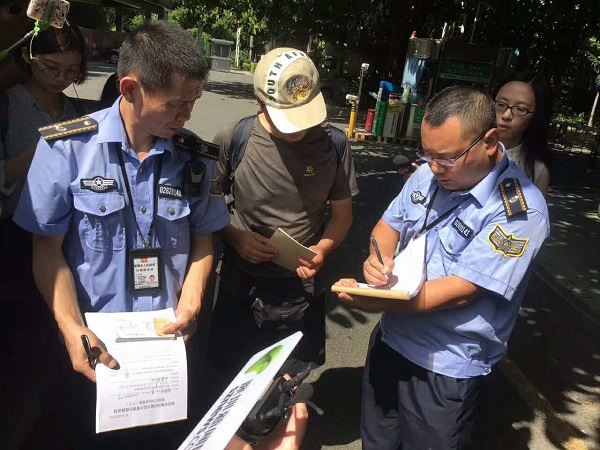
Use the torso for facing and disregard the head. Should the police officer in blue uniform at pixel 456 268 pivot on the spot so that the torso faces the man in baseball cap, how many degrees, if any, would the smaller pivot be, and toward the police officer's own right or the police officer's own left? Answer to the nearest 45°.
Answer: approximately 45° to the police officer's own right

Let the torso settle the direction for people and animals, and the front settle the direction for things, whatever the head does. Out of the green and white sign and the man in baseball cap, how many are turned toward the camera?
2

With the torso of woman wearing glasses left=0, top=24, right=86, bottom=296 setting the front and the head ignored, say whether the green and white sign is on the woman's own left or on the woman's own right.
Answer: on the woman's own left

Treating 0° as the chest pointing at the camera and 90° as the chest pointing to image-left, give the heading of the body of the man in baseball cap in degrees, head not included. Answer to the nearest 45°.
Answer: approximately 0°

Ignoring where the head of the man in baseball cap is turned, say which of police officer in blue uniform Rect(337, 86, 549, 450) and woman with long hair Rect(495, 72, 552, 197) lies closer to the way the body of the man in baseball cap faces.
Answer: the police officer in blue uniform

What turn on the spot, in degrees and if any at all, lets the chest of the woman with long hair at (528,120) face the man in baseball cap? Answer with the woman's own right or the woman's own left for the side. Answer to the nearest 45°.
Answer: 0° — they already face them

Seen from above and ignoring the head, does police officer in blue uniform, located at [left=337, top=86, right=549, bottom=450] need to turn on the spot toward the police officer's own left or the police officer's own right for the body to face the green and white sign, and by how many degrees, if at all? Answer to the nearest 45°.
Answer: approximately 135° to the police officer's own right

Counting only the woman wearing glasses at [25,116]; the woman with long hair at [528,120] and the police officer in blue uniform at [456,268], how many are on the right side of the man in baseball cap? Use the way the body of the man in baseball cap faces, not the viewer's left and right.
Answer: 1

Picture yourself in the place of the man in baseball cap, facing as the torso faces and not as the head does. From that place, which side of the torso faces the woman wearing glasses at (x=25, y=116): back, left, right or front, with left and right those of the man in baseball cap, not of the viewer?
right
